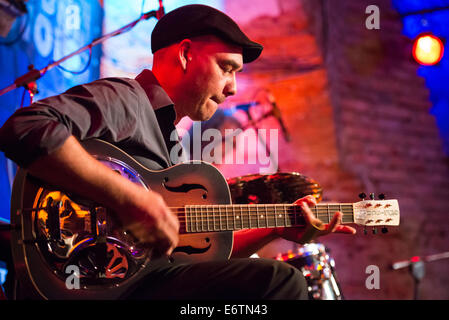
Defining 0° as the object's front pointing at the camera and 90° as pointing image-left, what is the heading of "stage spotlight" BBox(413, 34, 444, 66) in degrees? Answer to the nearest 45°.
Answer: approximately 0°

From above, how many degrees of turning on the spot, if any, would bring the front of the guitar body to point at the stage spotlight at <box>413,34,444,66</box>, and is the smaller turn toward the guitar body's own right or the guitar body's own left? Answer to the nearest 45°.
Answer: approximately 135° to the guitar body's own left

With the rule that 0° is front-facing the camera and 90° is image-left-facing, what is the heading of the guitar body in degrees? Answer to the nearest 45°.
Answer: approximately 0°

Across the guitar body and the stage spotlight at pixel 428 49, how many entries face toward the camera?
2

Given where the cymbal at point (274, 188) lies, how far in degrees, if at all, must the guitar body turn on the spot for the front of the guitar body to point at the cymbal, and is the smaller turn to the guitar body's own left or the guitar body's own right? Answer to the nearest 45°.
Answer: approximately 135° to the guitar body's own left

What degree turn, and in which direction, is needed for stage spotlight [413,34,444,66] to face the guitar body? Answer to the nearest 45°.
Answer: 0° — it already faces it

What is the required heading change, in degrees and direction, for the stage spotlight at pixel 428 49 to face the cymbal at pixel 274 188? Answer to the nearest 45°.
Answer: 0° — it already faces it
